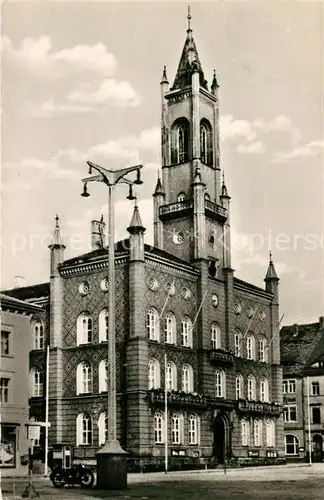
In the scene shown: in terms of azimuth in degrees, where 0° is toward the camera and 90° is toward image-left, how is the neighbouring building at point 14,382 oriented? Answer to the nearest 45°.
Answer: approximately 315°
